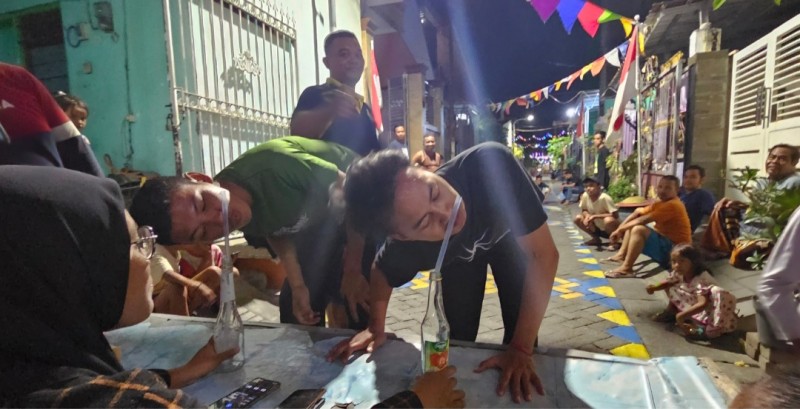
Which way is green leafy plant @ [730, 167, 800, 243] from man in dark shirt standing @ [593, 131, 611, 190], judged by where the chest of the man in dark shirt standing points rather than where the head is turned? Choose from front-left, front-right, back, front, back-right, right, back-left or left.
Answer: front-left

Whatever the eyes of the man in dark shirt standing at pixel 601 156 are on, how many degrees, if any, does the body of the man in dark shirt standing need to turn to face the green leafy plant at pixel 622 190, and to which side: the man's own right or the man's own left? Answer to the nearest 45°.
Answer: approximately 45° to the man's own left

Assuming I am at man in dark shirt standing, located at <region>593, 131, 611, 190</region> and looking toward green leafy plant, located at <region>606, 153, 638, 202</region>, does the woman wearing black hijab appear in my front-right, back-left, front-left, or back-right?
front-right

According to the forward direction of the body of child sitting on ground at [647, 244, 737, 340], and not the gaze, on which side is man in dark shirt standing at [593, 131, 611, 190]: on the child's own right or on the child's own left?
on the child's own right

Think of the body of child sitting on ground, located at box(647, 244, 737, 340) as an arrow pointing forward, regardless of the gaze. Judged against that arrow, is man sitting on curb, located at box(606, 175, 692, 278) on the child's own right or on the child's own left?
on the child's own right

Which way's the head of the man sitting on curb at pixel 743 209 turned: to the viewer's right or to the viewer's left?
to the viewer's left

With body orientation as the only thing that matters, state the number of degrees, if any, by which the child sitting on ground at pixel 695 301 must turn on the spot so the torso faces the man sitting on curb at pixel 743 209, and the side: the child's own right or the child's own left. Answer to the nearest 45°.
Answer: approximately 135° to the child's own right

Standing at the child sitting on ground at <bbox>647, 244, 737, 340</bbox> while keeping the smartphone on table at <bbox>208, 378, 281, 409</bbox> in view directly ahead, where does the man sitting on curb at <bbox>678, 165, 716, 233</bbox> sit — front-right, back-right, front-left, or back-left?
back-right

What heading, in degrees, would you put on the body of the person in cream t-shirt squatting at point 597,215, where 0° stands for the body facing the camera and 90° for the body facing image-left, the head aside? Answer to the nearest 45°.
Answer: approximately 45°

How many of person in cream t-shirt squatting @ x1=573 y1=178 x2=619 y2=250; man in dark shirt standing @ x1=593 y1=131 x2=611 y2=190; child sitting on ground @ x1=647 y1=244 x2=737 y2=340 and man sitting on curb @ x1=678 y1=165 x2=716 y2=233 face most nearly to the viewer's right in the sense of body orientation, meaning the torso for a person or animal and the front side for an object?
0

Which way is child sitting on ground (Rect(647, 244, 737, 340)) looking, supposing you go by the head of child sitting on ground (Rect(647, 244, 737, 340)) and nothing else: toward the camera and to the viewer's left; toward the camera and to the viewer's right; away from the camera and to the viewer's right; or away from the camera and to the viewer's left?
toward the camera and to the viewer's left

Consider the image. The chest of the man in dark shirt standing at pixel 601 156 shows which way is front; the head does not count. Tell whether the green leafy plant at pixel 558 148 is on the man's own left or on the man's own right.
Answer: on the man's own right
